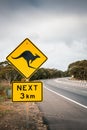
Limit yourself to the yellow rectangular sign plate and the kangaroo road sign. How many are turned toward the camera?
2

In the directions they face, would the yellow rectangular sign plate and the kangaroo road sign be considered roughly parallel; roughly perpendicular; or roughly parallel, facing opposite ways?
roughly parallel

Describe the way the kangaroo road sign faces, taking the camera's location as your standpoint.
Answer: facing the viewer

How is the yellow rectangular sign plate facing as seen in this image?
toward the camera
